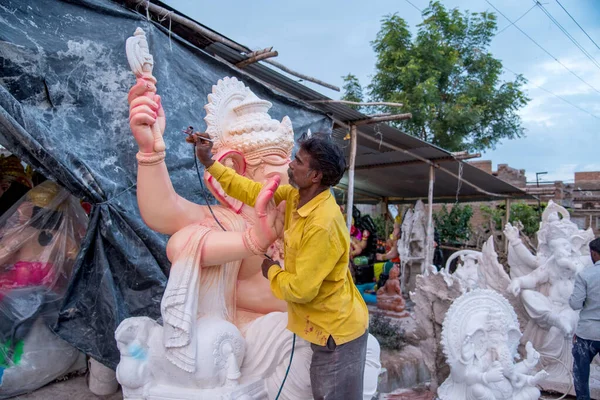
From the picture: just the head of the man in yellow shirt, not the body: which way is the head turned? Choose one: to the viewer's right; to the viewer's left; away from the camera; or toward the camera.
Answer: to the viewer's left

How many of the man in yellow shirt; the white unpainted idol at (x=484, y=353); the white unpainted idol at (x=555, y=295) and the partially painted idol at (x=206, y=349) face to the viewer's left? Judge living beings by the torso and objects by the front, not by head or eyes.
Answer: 1

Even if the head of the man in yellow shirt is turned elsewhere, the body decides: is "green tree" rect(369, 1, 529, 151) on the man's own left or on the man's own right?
on the man's own right

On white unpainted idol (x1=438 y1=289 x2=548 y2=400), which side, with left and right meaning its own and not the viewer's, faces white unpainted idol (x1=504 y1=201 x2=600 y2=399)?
left

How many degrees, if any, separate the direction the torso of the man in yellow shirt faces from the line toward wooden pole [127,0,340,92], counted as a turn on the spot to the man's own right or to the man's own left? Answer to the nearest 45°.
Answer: approximately 45° to the man's own right

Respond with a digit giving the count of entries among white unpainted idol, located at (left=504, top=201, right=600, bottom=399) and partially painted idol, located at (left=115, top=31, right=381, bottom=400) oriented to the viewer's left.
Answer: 0

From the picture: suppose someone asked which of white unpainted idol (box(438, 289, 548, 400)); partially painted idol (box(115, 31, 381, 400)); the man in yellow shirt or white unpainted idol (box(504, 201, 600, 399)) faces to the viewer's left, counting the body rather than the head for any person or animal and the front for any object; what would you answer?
the man in yellow shirt

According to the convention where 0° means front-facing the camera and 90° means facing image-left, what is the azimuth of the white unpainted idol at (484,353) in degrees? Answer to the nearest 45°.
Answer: approximately 315°

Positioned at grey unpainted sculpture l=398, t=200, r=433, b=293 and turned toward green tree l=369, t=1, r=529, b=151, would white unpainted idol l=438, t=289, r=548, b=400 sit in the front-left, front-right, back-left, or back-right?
back-right

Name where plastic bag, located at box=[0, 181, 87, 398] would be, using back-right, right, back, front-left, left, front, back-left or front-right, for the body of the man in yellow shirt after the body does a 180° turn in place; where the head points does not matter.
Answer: back-left

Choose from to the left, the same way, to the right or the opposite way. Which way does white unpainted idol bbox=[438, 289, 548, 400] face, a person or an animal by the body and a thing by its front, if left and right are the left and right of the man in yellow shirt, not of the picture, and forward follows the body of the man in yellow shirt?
to the left

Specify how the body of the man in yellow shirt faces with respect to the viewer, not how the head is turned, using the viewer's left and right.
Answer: facing to the left of the viewer

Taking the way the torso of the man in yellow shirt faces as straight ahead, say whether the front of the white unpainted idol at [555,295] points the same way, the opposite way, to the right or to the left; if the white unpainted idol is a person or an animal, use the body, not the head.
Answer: to the left

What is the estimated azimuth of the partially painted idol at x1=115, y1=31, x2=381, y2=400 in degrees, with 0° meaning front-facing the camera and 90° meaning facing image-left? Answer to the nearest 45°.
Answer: approximately 315°

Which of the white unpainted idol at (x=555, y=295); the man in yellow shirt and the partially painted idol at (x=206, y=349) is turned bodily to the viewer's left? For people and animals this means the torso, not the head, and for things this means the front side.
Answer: the man in yellow shirt
